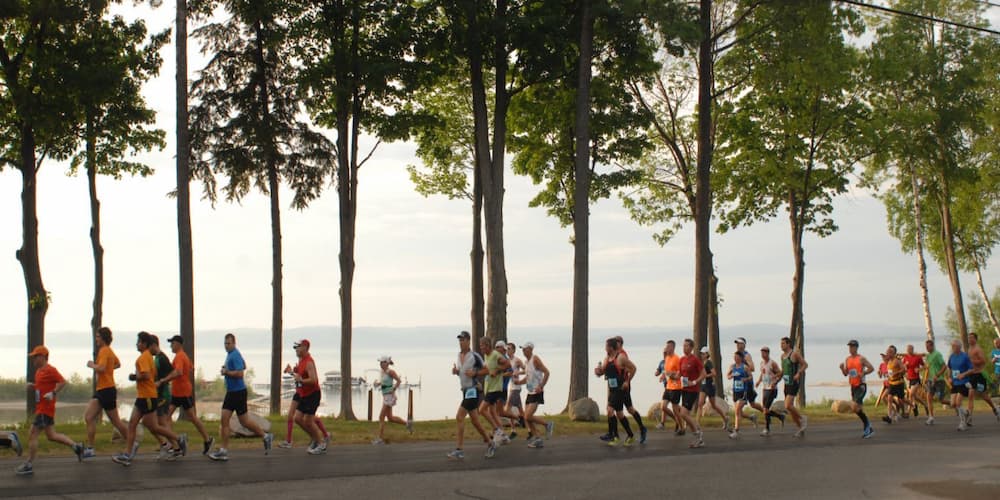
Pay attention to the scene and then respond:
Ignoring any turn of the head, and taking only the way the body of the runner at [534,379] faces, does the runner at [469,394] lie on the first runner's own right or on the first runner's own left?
on the first runner's own left

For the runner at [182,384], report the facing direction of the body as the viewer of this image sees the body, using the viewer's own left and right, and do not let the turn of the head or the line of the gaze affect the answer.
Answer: facing to the left of the viewer

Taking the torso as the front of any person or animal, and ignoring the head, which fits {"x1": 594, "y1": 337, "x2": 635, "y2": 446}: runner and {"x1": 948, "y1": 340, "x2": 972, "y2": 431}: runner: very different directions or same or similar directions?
same or similar directions

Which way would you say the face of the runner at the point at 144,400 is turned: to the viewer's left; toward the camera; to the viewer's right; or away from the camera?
to the viewer's left

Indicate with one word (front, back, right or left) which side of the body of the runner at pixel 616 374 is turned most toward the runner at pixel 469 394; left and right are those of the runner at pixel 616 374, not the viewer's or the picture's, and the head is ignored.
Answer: front

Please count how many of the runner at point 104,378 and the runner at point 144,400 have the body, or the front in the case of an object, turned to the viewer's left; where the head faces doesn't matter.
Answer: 2

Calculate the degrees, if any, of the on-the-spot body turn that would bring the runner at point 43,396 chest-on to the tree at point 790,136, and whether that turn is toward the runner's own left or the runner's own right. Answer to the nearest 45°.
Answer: approximately 135° to the runner's own right

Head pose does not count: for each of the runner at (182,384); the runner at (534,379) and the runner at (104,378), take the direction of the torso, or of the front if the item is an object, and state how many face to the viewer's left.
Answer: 3

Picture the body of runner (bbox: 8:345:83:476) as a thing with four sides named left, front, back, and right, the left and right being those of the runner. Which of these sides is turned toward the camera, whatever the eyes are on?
left

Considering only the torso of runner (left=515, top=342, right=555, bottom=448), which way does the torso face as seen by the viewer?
to the viewer's left

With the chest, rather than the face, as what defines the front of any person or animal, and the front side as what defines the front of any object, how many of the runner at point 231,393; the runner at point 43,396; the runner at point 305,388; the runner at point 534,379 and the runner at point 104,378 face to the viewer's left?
5

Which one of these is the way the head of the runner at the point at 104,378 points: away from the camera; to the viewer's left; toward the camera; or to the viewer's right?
to the viewer's left

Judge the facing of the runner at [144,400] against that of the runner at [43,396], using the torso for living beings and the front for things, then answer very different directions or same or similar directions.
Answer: same or similar directions

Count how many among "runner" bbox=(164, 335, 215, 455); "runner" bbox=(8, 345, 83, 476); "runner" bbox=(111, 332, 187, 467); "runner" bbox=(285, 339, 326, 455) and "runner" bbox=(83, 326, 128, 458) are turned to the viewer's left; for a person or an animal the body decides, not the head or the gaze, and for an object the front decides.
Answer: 5

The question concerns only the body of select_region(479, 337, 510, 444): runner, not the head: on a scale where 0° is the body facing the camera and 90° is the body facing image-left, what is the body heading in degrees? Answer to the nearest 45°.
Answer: approximately 45°

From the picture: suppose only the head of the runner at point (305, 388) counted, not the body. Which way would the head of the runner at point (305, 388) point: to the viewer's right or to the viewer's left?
to the viewer's left
